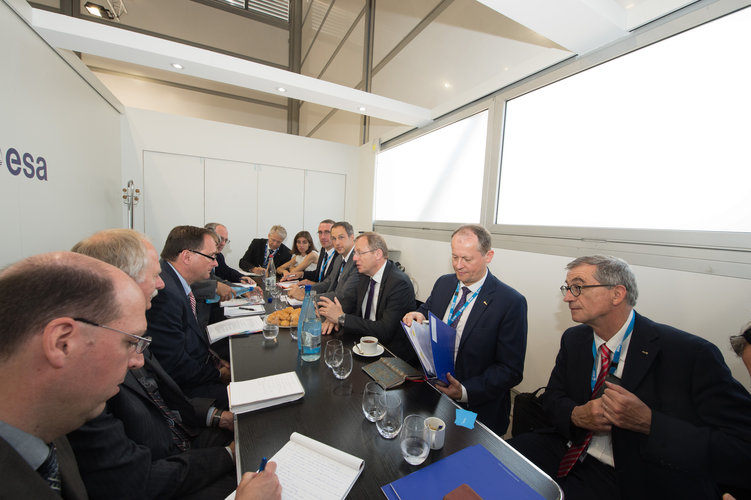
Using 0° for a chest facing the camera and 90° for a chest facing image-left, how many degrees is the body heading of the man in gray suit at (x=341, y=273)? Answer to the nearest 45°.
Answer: approximately 45°

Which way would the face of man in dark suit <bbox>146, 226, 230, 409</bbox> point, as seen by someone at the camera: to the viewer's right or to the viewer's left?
to the viewer's right

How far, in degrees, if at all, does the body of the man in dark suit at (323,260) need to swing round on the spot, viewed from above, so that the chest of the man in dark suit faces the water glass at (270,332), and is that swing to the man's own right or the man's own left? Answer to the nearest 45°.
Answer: approximately 45° to the man's own left

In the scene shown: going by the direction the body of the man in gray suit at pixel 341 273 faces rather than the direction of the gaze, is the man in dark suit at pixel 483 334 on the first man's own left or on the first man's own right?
on the first man's own left

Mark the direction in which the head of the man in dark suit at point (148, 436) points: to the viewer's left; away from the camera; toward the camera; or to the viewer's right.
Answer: to the viewer's right

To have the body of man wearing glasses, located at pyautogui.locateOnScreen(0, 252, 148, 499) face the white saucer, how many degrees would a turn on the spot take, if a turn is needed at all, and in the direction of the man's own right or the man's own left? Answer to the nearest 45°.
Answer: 0° — they already face it

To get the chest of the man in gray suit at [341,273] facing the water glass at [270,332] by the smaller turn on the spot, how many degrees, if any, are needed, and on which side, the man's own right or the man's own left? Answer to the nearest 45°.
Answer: approximately 45° to the man's own left

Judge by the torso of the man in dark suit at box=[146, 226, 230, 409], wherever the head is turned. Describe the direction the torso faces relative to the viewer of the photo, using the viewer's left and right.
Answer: facing to the right of the viewer

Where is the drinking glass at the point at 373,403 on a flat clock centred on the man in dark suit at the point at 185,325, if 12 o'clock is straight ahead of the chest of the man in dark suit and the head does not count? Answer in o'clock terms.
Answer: The drinking glass is roughly at 2 o'clock from the man in dark suit.

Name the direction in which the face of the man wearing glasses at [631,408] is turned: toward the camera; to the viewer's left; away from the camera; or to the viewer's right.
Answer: to the viewer's left

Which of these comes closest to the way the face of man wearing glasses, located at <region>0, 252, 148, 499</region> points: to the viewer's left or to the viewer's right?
to the viewer's right

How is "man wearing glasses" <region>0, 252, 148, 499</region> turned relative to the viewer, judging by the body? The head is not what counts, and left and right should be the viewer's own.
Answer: facing to the right of the viewer
